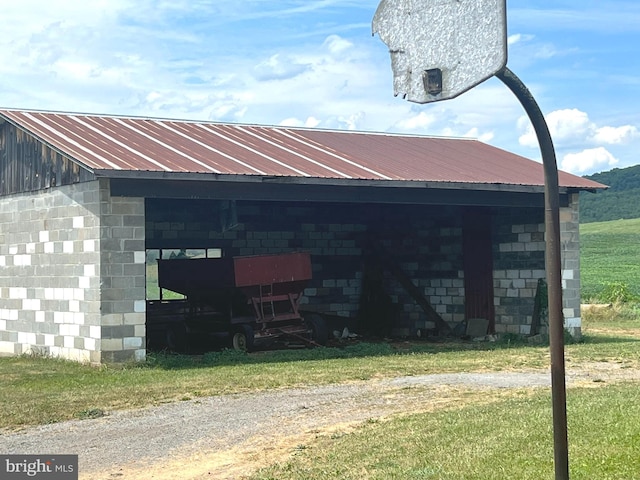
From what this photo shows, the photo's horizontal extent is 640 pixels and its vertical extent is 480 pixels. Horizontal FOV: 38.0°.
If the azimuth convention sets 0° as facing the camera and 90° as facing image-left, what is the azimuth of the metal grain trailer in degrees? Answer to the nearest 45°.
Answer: approximately 315°

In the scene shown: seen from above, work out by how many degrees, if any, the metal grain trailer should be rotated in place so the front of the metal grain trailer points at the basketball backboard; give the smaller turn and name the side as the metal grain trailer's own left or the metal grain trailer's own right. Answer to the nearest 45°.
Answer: approximately 45° to the metal grain trailer's own right

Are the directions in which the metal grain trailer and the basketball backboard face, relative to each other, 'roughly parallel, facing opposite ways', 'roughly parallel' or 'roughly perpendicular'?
roughly perpendicular
